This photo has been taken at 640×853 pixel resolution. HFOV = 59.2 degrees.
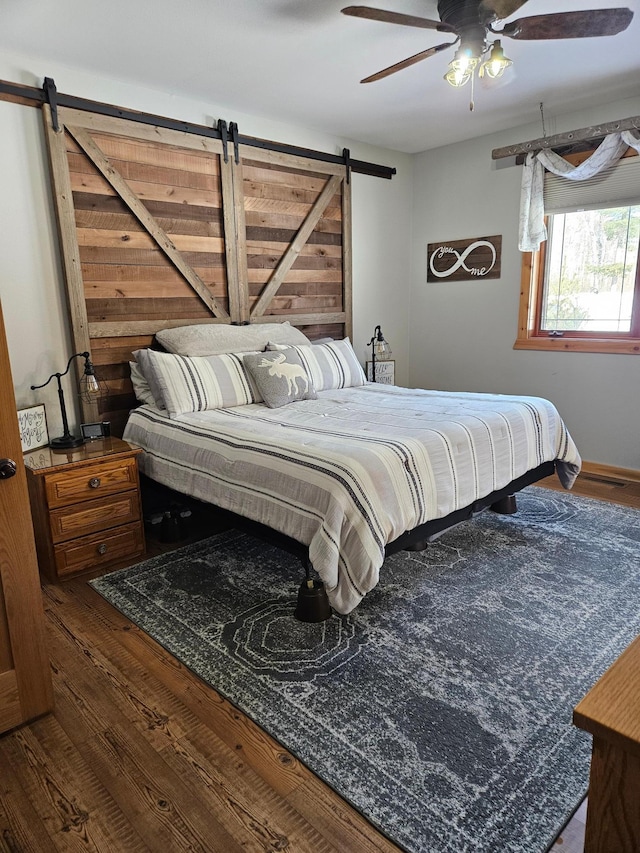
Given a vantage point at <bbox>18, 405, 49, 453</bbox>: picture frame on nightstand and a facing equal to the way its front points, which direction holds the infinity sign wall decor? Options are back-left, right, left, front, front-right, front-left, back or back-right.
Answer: front-left

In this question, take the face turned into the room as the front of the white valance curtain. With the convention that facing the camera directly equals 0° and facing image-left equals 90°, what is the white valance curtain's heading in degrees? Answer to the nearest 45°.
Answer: approximately 45°

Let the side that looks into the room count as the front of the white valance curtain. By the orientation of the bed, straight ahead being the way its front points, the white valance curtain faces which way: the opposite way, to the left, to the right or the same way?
to the right

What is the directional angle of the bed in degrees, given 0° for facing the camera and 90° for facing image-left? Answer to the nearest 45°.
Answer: approximately 315°

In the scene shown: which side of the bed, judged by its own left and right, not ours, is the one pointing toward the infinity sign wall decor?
left

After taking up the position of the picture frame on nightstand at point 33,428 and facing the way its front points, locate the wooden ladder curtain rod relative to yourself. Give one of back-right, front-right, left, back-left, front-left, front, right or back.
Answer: front-left

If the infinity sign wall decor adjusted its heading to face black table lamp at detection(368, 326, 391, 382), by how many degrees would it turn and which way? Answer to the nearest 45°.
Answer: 0° — it already faces it

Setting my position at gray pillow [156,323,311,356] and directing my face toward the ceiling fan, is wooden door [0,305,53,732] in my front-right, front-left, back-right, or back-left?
front-right

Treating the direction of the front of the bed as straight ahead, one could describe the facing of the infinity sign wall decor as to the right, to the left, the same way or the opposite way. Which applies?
to the right

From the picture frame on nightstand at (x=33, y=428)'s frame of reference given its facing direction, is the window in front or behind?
in front

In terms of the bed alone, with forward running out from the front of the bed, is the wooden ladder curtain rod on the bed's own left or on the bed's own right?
on the bed's own left

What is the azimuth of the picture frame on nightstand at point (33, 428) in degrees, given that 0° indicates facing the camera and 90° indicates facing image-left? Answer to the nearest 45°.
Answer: approximately 315°

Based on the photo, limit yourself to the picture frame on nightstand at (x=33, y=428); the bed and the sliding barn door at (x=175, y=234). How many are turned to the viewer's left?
0

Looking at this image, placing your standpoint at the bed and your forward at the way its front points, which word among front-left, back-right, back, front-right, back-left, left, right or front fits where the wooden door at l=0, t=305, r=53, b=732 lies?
right

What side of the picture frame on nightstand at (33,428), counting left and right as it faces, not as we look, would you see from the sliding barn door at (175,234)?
left

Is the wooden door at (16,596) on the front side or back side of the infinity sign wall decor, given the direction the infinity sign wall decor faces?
on the front side

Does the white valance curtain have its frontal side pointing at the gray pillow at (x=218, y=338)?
yes

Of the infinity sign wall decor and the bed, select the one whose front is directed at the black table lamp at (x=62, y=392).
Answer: the infinity sign wall decor
